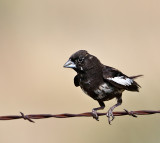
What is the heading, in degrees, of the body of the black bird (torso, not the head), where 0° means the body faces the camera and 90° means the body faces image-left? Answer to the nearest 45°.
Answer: approximately 45°
